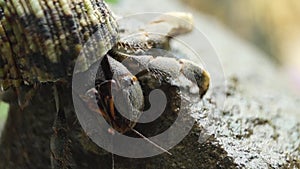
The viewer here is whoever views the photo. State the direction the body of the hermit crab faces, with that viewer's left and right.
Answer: facing the viewer and to the right of the viewer
